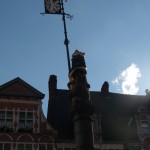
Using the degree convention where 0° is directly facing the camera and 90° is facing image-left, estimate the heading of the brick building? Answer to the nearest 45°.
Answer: approximately 0°
